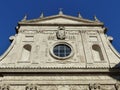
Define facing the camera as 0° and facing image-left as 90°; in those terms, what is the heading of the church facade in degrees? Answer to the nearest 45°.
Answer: approximately 0°
